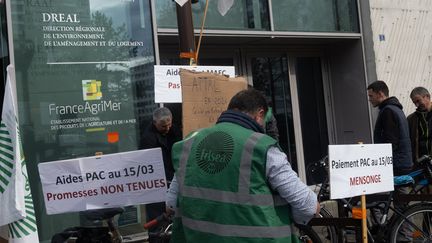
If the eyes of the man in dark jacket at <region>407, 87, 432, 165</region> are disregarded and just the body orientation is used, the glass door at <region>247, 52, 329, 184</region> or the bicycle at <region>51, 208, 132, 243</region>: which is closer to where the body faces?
the bicycle

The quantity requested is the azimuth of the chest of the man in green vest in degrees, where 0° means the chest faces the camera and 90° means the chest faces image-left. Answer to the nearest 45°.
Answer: approximately 225°

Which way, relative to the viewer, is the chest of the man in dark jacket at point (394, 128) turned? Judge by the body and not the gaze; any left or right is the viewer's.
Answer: facing to the left of the viewer

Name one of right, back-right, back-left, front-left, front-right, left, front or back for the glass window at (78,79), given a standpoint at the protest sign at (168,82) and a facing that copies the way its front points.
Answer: back-right

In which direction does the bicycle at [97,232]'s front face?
to the viewer's right

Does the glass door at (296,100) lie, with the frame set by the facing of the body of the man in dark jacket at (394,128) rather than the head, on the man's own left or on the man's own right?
on the man's own right
